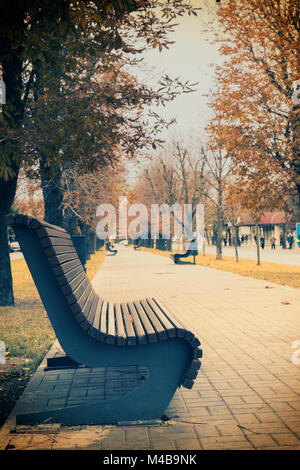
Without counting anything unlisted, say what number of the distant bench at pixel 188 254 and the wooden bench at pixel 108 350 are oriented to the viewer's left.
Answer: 1

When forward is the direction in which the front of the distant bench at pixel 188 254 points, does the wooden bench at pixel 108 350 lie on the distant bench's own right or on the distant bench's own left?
on the distant bench's own left

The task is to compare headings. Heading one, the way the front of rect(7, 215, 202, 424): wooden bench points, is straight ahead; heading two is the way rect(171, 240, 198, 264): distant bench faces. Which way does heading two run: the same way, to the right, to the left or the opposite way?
the opposite way

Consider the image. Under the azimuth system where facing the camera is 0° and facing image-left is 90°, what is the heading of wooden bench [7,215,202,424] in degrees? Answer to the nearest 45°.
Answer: approximately 270°

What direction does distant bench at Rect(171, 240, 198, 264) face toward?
to the viewer's left

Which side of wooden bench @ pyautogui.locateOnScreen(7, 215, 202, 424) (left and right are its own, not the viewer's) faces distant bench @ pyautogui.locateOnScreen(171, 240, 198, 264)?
left
